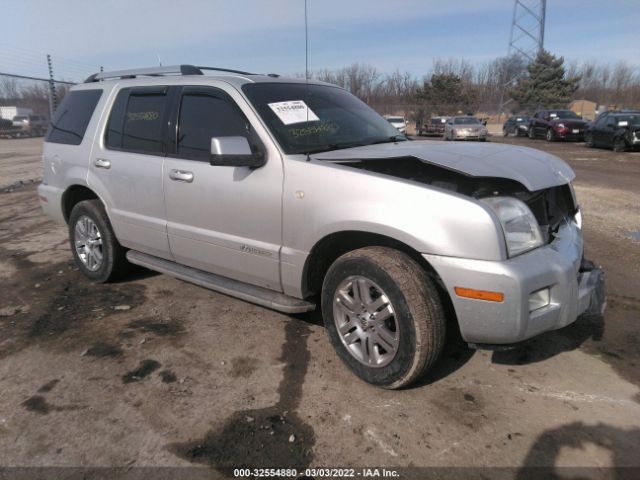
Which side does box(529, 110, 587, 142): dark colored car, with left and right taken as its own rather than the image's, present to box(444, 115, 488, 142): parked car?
right

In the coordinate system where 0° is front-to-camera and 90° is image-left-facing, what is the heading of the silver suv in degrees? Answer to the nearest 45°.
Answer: approximately 315°

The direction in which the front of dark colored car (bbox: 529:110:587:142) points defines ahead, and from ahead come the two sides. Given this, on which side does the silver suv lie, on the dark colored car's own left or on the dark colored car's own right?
on the dark colored car's own right

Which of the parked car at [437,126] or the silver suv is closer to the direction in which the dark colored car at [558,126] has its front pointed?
the silver suv

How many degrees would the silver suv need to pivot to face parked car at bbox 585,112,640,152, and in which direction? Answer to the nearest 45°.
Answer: approximately 90° to its left

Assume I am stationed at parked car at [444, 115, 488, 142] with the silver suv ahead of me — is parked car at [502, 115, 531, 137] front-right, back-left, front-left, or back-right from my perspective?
back-left

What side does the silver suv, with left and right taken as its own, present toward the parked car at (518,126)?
left

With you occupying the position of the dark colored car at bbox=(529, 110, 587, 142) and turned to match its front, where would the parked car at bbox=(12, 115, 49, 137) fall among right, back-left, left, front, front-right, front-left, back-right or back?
back-right

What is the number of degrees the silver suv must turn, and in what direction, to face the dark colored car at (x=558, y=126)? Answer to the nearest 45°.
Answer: approximately 90° to its left
